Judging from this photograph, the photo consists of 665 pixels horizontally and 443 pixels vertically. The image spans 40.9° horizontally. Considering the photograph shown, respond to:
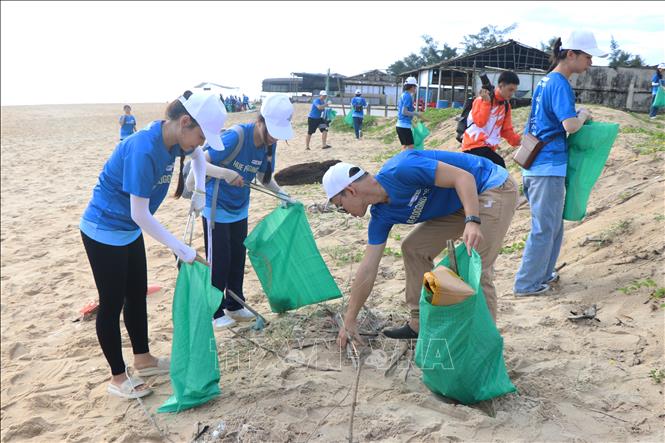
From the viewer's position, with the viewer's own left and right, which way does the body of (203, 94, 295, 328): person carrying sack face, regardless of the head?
facing the viewer and to the right of the viewer

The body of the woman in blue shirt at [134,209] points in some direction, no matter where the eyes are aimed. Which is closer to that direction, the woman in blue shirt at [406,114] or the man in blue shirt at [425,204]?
the man in blue shirt

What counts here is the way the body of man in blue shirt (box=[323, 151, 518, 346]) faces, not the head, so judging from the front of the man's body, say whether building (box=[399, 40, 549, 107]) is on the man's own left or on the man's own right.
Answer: on the man's own right

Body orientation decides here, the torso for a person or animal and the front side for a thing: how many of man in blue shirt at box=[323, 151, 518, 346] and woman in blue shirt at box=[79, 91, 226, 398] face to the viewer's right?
1

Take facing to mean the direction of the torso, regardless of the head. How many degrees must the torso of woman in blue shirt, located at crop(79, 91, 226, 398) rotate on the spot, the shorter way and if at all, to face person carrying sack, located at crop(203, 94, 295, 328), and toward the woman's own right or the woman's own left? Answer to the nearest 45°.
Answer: approximately 45° to the woman's own left

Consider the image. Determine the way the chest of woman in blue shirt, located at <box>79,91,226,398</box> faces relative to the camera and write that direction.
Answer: to the viewer's right

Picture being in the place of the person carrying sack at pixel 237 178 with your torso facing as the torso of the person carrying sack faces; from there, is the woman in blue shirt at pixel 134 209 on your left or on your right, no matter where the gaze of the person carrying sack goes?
on your right

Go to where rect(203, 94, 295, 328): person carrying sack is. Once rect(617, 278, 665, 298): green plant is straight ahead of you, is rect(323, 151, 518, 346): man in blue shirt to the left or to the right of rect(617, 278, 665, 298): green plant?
right

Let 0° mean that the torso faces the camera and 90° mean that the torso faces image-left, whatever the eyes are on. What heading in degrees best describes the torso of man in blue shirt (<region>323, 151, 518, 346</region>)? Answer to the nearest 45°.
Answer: approximately 90°
